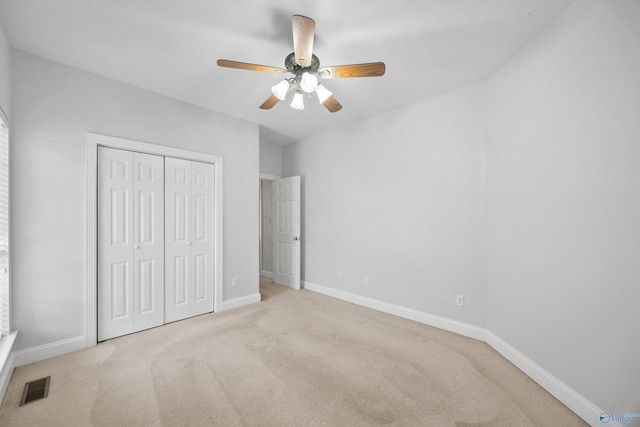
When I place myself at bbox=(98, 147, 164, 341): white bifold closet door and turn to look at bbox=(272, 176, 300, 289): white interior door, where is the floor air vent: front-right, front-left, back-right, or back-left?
back-right

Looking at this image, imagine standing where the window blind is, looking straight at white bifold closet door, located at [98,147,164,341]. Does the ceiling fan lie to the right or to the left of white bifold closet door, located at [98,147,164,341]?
right

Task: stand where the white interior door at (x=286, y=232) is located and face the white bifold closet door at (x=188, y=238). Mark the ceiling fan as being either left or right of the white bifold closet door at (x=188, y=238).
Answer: left

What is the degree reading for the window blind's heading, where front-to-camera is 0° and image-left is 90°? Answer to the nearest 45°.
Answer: approximately 270°

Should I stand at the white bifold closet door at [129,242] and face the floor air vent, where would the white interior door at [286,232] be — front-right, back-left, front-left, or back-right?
back-left
